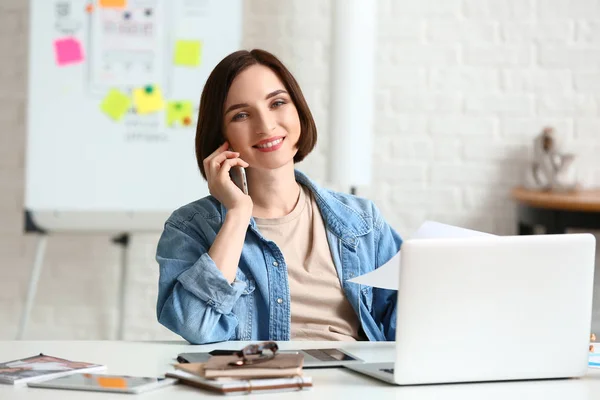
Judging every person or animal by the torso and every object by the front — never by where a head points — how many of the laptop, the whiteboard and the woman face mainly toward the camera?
2

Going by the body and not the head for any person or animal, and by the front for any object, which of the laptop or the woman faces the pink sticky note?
the laptop

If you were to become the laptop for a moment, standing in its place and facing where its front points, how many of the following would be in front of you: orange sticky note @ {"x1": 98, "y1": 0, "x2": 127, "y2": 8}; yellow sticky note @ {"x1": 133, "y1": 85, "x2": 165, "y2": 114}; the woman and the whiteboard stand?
4

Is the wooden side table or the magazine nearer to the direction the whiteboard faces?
the magazine

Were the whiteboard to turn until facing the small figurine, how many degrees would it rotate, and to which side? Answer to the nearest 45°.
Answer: approximately 90° to its left

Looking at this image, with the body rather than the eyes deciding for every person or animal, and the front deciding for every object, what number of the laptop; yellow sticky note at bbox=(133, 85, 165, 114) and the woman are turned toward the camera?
2

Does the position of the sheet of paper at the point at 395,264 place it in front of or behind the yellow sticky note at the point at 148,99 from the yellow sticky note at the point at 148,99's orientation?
in front

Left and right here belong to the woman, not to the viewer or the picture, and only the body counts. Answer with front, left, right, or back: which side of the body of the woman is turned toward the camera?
front

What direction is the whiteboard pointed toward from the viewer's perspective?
toward the camera

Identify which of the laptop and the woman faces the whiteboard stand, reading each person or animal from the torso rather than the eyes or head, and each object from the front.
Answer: the laptop

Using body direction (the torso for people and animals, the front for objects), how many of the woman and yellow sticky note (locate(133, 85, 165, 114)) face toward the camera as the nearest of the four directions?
2

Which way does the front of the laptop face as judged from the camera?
facing away from the viewer and to the left of the viewer
